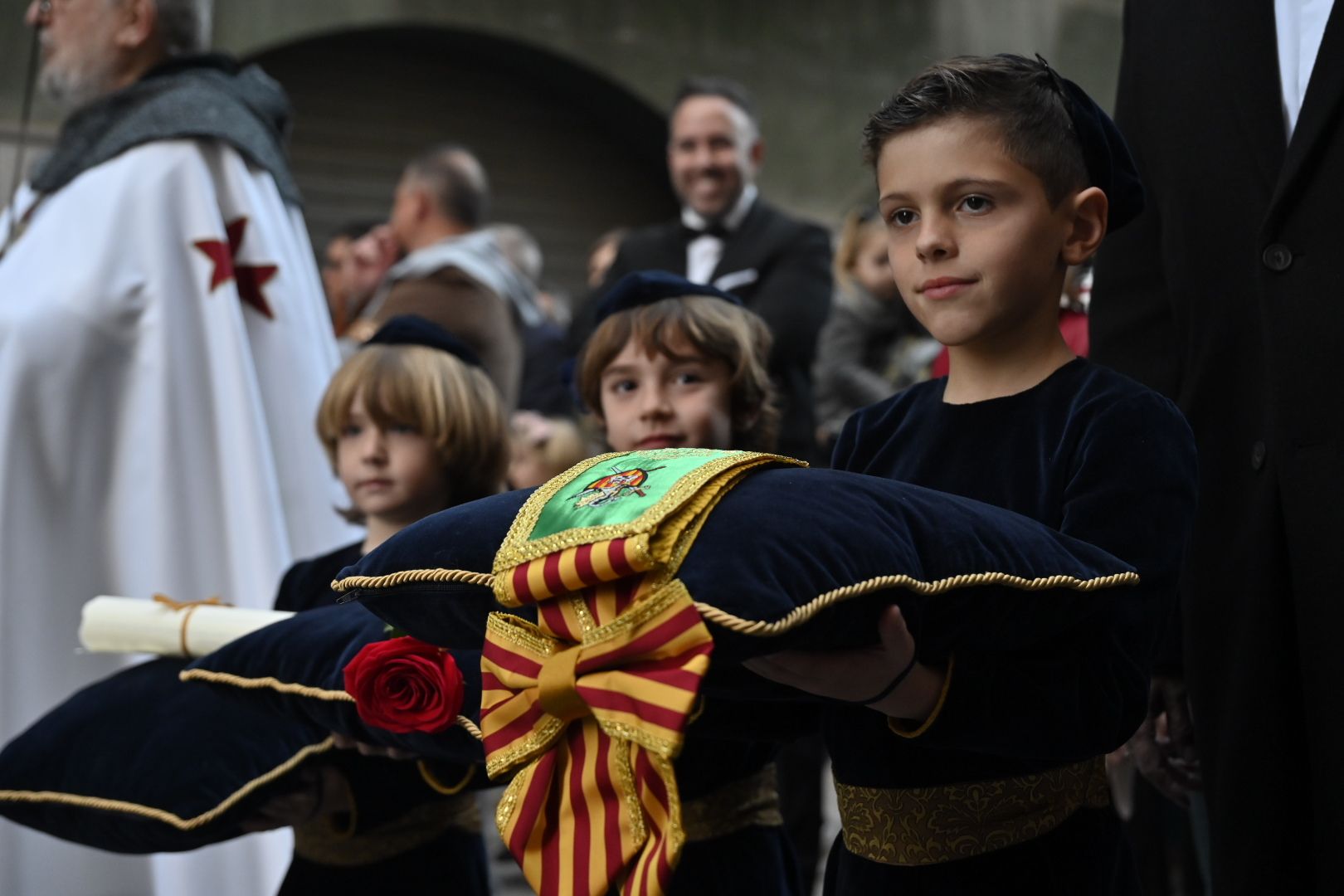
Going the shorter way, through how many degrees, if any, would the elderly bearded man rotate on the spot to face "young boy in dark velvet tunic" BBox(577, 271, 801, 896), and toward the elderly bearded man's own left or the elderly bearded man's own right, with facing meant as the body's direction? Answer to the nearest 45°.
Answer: approximately 135° to the elderly bearded man's own left

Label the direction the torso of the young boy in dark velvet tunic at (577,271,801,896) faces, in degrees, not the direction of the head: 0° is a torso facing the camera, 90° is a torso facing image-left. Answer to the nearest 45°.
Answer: approximately 45°

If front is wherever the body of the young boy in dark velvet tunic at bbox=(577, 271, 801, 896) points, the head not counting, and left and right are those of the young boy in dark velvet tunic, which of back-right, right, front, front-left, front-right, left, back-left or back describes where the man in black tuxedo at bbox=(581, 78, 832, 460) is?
back-right

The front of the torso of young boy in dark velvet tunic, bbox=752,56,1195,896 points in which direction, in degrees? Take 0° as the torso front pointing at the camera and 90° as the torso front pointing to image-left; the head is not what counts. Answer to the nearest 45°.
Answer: approximately 45°

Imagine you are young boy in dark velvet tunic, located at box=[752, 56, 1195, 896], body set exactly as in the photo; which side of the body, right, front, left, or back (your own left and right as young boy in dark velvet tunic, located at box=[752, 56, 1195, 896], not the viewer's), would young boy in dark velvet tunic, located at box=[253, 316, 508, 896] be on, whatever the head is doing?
right

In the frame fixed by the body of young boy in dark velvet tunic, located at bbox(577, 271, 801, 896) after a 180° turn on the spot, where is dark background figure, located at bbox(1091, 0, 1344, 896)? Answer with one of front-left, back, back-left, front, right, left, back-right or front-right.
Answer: right

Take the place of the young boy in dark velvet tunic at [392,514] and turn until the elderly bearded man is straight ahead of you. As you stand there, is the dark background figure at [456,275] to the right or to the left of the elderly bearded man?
right

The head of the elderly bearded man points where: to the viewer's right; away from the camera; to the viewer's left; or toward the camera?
to the viewer's left

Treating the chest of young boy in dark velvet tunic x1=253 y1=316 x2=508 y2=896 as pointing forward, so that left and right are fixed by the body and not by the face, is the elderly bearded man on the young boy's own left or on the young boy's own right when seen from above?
on the young boy's own right

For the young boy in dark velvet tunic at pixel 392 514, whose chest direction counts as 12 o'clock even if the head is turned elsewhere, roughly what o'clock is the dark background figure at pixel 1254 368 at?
The dark background figure is roughly at 9 o'clock from the young boy in dark velvet tunic.

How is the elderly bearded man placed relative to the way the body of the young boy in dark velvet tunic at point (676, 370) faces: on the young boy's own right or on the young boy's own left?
on the young boy's own right

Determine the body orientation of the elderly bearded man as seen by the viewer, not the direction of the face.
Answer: to the viewer's left

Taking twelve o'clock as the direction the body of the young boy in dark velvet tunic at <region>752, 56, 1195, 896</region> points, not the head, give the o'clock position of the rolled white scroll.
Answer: The rolled white scroll is roughly at 2 o'clock from the young boy in dark velvet tunic.
